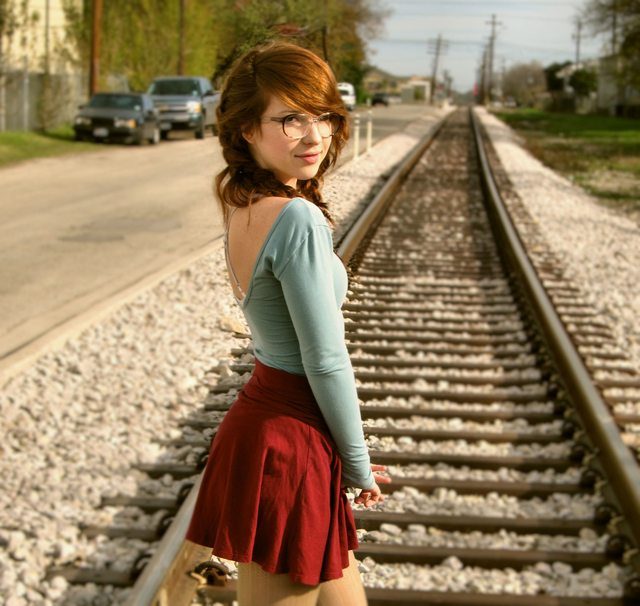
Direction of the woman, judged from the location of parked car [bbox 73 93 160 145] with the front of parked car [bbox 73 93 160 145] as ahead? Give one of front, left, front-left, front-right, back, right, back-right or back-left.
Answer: front-left

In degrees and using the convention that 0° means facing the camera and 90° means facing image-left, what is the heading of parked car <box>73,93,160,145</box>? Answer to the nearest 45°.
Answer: approximately 45°

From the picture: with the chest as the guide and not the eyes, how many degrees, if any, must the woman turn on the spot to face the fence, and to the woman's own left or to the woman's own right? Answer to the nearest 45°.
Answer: approximately 45° to the woman's own left

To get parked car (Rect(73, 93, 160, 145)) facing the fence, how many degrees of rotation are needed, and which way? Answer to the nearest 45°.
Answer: approximately 90° to its right

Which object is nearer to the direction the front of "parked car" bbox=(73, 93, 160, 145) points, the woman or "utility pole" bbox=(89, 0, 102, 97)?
the woman

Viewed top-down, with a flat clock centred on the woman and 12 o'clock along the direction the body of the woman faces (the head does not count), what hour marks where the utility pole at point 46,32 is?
The utility pole is roughly at 10 o'clock from the woman.

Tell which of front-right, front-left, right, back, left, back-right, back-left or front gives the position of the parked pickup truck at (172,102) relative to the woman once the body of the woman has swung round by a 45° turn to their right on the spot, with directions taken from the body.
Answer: left

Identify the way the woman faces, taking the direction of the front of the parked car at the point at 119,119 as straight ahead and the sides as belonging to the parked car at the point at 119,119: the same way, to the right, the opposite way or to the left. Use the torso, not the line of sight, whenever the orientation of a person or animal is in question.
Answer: the opposite way

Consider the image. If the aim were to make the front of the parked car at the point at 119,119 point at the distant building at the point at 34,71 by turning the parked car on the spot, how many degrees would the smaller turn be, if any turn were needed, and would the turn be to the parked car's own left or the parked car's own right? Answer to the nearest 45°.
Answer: approximately 90° to the parked car's own right

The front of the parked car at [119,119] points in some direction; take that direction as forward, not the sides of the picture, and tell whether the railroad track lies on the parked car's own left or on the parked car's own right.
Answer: on the parked car's own left

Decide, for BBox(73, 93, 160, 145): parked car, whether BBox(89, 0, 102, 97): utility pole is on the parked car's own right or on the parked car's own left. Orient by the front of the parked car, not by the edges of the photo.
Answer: on the parked car's own right

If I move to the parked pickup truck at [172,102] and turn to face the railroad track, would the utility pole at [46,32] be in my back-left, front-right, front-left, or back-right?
back-right

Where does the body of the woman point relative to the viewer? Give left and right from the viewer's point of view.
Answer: facing away from the viewer and to the right of the viewer

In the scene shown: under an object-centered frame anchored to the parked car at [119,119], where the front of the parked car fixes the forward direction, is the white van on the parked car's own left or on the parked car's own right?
on the parked car's own left
